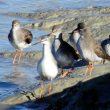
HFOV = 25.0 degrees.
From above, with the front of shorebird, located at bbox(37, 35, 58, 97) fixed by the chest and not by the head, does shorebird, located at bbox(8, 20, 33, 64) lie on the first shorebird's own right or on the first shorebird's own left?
on the first shorebird's own right

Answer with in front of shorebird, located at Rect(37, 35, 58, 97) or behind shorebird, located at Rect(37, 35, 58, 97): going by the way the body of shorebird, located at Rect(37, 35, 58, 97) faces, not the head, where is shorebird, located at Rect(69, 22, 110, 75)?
behind

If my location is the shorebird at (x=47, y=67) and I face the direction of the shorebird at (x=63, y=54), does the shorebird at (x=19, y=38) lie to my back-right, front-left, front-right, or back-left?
front-left

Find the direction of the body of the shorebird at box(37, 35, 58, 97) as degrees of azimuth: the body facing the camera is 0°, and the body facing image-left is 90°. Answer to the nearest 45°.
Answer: approximately 45°

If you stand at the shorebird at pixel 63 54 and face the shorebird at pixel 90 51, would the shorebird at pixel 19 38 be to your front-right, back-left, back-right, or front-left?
back-left

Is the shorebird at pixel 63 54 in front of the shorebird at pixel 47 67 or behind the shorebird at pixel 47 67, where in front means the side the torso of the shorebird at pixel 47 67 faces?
behind
